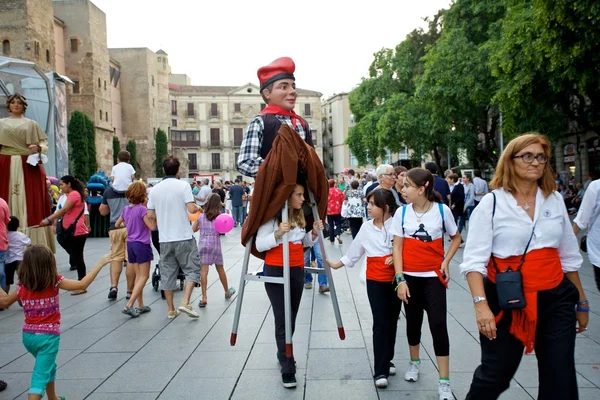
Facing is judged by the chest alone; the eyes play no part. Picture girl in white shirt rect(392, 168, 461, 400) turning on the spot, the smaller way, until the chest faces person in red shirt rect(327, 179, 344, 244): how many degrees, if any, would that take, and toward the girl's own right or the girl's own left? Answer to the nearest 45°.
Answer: approximately 180°

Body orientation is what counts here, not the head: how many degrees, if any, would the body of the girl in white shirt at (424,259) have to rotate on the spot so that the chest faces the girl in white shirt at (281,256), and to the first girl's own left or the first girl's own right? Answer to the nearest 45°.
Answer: approximately 90° to the first girl's own right

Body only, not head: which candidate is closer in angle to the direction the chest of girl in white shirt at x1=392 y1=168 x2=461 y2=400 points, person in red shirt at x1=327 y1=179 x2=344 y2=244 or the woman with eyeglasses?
the woman with eyeglasses

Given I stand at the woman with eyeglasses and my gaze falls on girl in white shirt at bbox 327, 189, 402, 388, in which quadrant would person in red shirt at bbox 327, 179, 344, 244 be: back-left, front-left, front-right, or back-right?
front-right

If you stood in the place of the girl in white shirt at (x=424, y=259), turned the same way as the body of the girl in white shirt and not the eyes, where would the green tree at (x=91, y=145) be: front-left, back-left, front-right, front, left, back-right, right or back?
back-right

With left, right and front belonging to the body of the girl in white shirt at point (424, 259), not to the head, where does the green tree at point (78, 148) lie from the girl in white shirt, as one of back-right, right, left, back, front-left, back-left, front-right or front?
back-right

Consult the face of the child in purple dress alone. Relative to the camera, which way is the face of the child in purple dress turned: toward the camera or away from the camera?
away from the camera

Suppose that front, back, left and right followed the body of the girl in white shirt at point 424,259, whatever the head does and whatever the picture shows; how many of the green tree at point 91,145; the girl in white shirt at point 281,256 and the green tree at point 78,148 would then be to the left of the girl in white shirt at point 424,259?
0

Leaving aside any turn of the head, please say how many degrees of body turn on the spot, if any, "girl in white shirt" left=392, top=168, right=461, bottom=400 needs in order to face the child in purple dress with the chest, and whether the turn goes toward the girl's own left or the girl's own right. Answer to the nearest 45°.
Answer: approximately 135° to the girl's own right

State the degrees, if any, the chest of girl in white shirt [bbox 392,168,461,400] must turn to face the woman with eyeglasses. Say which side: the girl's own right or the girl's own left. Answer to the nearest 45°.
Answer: approximately 45° to the girl's own left

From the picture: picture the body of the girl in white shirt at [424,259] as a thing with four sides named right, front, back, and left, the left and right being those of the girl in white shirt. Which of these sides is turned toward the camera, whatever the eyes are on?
front

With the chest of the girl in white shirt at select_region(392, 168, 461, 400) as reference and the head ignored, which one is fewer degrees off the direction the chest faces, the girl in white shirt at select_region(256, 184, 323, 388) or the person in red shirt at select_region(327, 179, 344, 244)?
the girl in white shirt

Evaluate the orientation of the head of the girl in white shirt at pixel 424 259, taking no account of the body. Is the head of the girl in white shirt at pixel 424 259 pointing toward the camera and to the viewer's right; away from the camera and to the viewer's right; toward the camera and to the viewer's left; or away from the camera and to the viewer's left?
toward the camera and to the viewer's left
